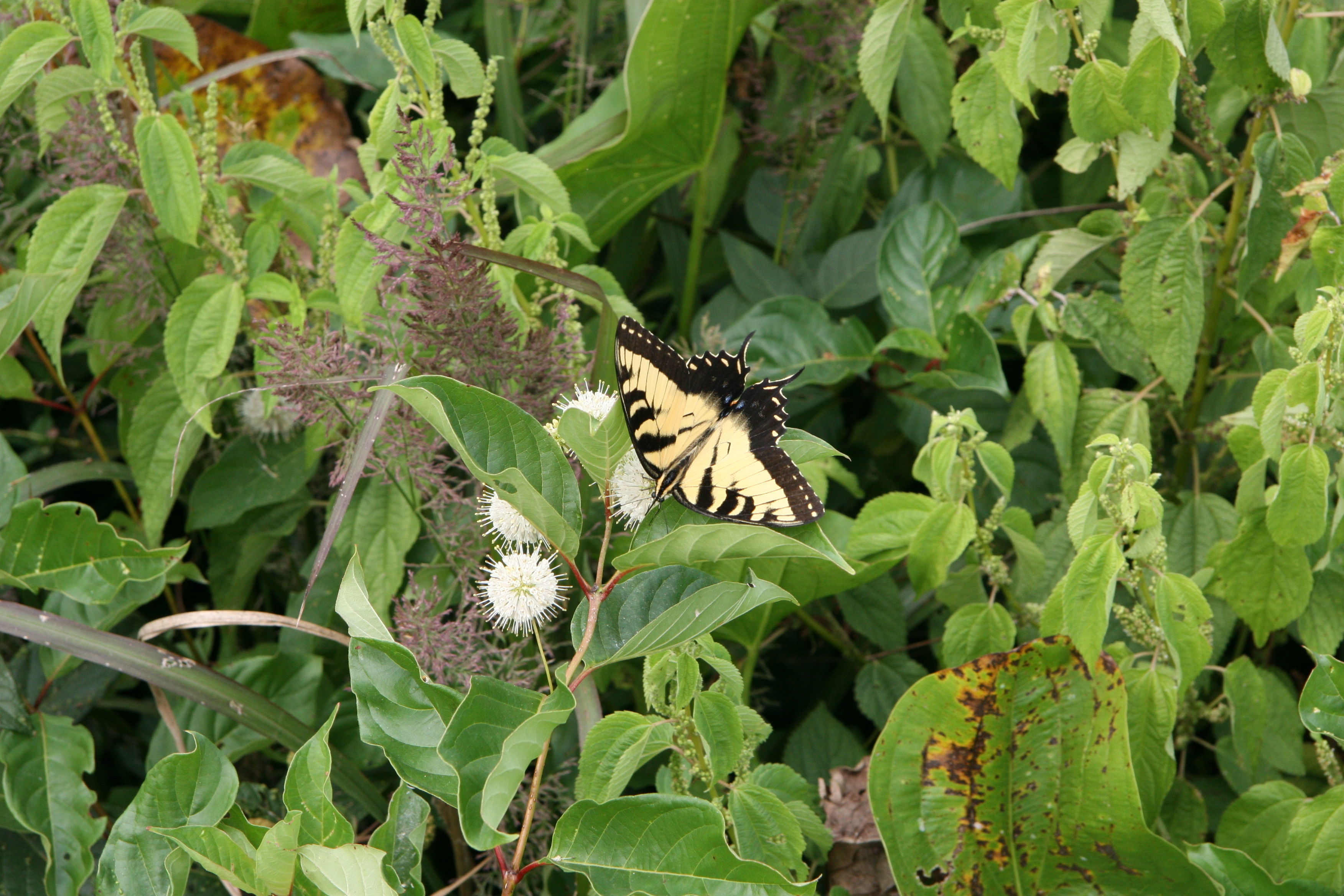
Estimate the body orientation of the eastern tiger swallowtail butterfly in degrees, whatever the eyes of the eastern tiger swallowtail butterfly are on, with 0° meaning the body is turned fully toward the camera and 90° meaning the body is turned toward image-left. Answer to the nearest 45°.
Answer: approximately 45°

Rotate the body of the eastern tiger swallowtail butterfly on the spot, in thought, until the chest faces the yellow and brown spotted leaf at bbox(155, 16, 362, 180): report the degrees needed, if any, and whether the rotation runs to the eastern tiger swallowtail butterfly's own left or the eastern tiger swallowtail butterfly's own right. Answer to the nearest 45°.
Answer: approximately 90° to the eastern tiger swallowtail butterfly's own right
